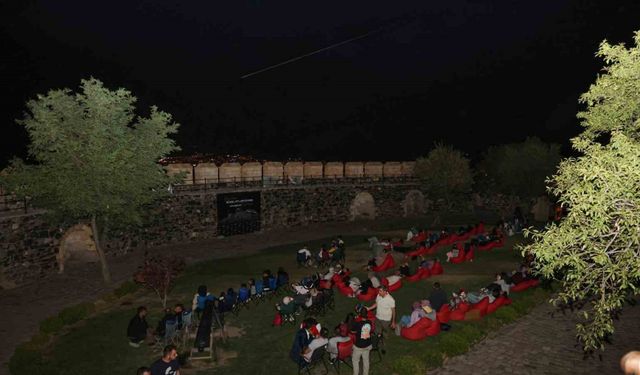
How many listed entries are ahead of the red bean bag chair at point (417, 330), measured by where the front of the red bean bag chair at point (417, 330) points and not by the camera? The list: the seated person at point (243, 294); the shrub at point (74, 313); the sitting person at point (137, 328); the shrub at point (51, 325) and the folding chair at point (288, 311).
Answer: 5

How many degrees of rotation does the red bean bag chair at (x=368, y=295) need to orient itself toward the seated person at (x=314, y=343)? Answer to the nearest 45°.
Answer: approximately 90° to its left

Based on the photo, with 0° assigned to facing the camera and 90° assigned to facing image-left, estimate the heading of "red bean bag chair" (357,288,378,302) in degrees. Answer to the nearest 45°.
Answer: approximately 90°

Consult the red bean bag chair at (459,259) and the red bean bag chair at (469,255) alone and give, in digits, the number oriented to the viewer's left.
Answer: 2

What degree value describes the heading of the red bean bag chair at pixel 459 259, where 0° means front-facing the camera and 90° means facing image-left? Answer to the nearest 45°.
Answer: approximately 90°

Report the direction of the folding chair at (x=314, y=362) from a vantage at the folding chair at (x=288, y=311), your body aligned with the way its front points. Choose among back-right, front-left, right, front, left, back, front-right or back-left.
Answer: back-left

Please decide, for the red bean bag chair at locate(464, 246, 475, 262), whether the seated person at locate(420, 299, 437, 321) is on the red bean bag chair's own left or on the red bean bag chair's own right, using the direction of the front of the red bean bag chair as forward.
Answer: on the red bean bag chair's own left

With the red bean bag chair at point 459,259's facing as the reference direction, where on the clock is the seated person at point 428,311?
The seated person is roughly at 9 o'clock from the red bean bag chair.

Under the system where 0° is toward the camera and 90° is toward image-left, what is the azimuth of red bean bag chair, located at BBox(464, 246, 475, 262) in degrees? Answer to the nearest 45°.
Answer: approximately 90°

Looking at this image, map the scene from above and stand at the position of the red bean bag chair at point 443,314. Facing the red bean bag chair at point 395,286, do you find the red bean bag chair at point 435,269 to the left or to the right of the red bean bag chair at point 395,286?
right

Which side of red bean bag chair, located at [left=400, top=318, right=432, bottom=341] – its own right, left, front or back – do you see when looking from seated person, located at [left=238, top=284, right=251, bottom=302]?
front

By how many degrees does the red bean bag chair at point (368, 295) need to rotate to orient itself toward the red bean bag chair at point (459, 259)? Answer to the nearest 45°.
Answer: approximately 135° to its right

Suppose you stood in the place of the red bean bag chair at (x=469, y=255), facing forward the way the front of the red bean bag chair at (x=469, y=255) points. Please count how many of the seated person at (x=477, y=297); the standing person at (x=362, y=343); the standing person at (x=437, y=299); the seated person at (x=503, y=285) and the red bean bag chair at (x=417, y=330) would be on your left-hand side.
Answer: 5
